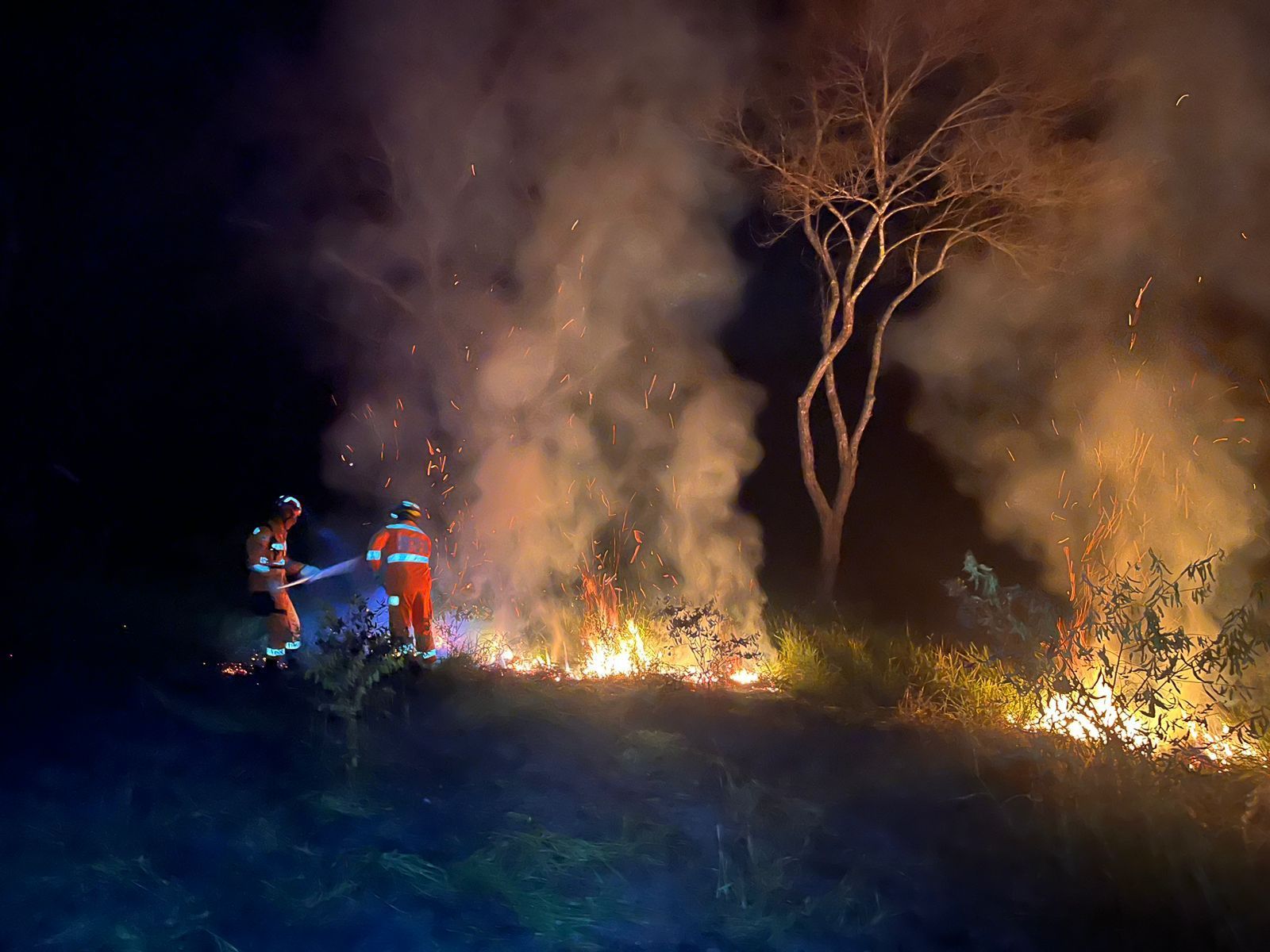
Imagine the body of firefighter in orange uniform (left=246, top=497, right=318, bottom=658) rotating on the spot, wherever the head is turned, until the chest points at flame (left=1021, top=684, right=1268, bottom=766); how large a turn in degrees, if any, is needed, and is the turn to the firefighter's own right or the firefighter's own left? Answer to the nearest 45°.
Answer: approximately 45° to the firefighter's own right

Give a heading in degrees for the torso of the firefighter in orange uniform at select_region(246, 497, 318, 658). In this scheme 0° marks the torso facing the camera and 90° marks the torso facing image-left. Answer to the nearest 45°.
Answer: approximately 270°

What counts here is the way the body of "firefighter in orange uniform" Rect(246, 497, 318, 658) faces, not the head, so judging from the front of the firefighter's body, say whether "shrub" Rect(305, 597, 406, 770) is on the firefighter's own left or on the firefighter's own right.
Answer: on the firefighter's own right

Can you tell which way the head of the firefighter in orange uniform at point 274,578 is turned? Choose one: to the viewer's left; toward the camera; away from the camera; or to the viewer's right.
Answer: to the viewer's right

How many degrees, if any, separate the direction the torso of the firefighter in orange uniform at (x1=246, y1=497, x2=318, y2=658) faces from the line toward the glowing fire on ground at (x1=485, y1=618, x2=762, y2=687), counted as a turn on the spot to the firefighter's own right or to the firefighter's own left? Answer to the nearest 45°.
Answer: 0° — they already face it
